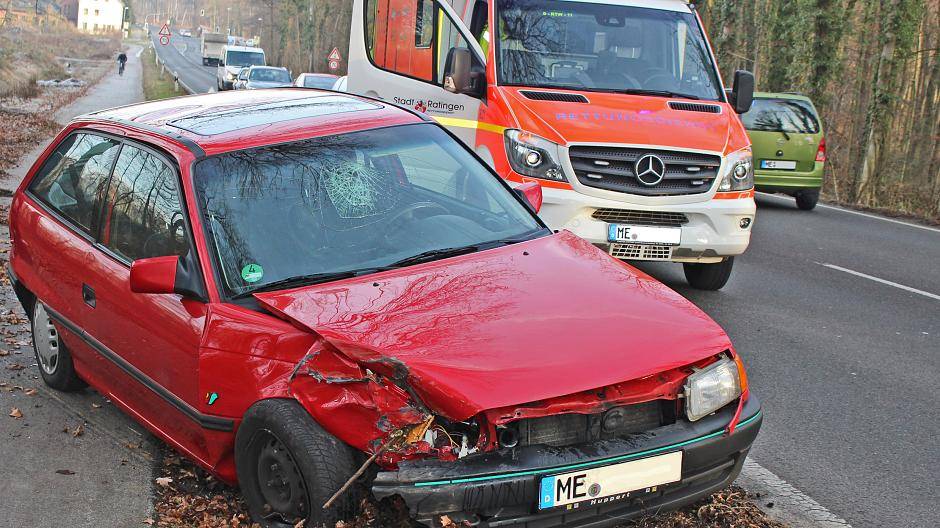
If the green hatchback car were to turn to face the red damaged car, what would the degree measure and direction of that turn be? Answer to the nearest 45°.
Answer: approximately 180°

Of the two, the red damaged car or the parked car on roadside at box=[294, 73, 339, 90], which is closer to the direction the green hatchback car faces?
the parked car on roadside

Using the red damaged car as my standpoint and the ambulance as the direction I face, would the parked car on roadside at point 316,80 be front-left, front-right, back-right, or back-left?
front-left

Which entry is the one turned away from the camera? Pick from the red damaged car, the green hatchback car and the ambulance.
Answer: the green hatchback car

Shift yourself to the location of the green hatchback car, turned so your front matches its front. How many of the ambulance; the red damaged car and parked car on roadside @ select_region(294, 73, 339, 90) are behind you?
2

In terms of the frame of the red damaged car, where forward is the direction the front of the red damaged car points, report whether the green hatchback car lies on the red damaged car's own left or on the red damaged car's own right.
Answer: on the red damaged car's own left

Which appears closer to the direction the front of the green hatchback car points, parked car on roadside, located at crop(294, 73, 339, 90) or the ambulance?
the parked car on roadside

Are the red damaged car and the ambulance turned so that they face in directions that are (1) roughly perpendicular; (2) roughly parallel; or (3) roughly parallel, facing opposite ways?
roughly parallel

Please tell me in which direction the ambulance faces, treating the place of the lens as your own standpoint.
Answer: facing the viewer and to the right of the viewer

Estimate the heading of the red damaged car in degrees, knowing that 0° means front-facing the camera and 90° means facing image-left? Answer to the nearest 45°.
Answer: approximately 315°

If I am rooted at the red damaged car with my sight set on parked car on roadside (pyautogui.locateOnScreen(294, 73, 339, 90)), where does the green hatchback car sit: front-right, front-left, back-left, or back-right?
front-right

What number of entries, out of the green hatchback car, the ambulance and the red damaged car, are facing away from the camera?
1

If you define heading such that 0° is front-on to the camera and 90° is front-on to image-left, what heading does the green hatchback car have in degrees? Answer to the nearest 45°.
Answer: approximately 180°

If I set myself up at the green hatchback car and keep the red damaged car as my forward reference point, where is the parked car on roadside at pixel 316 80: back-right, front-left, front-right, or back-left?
back-right
